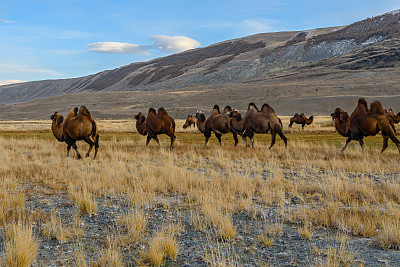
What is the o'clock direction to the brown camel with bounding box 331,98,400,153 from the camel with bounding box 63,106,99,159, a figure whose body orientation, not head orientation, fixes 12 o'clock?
The brown camel is roughly at 5 o'clock from the camel.

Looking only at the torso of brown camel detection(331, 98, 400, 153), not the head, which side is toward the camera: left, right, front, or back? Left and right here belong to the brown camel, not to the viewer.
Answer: left

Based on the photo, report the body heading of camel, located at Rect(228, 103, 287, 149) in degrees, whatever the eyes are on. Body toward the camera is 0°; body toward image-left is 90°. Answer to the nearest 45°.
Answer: approximately 90°

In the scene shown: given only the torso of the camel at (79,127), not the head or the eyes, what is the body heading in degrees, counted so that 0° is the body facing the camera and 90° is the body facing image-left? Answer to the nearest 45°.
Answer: approximately 135°

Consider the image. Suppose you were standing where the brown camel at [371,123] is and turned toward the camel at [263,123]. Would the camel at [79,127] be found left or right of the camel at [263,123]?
left

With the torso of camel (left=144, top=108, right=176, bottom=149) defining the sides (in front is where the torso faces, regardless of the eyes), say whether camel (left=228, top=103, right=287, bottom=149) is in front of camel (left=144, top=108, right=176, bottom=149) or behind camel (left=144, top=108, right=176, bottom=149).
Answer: behind

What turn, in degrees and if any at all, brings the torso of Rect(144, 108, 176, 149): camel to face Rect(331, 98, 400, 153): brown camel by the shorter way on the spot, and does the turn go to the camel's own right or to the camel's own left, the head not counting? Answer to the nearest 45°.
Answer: approximately 180°

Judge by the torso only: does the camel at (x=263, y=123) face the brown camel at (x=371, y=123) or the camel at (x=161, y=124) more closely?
the camel

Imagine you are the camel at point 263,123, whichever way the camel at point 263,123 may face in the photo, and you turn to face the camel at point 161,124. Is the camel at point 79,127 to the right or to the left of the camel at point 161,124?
left

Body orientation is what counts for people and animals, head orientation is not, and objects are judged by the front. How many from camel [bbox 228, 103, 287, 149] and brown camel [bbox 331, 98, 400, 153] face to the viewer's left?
2
